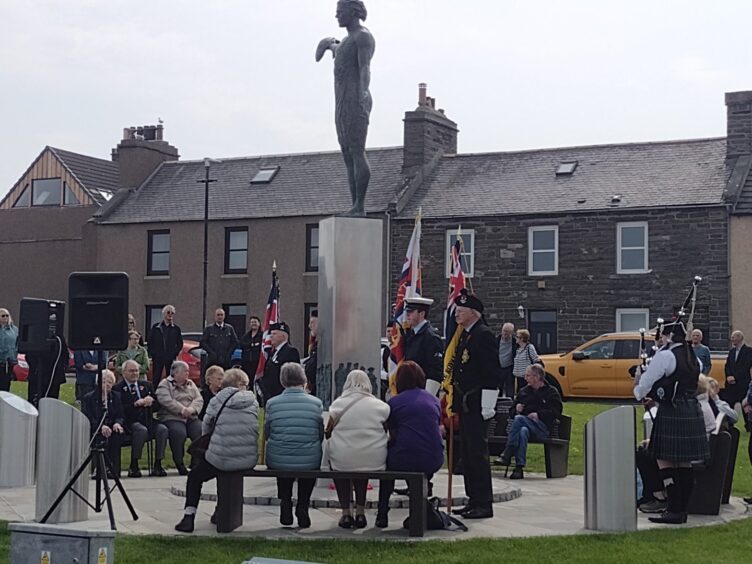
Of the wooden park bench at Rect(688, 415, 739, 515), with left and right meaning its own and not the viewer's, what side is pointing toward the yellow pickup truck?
right

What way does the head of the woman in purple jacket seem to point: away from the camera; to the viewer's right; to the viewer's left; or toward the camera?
away from the camera

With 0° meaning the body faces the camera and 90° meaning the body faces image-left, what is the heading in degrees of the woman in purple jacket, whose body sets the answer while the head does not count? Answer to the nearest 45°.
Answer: approximately 180°

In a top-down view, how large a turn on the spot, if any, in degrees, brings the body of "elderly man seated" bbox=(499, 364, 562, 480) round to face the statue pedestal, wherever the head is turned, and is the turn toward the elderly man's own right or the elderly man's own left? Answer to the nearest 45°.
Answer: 0° — they already face it

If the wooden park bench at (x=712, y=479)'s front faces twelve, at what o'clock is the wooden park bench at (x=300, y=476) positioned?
the wooden park bench at (x=300, y=476) is roughly at 11 o'clock from the wooden park bench at (x=712, y=479).

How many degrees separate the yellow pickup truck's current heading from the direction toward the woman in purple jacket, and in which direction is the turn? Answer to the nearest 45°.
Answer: approximately 90° to its left

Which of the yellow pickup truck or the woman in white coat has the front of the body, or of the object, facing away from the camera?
the woman in white coat

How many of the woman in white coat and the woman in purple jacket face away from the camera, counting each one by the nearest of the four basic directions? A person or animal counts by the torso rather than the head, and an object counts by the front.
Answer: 2

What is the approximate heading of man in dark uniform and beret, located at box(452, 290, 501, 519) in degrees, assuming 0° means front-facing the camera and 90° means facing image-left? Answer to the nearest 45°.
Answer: approximately 45°

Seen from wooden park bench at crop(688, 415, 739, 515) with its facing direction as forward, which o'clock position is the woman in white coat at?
The woman in white coat is roughly at 11 o'clock from the wooden park bench.

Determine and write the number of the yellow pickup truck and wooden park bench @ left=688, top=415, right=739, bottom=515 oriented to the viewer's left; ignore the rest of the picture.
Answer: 2

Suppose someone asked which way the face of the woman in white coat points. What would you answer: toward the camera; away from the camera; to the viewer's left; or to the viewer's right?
away from the camera

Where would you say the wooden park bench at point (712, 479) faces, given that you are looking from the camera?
facing to the left of the viewer
